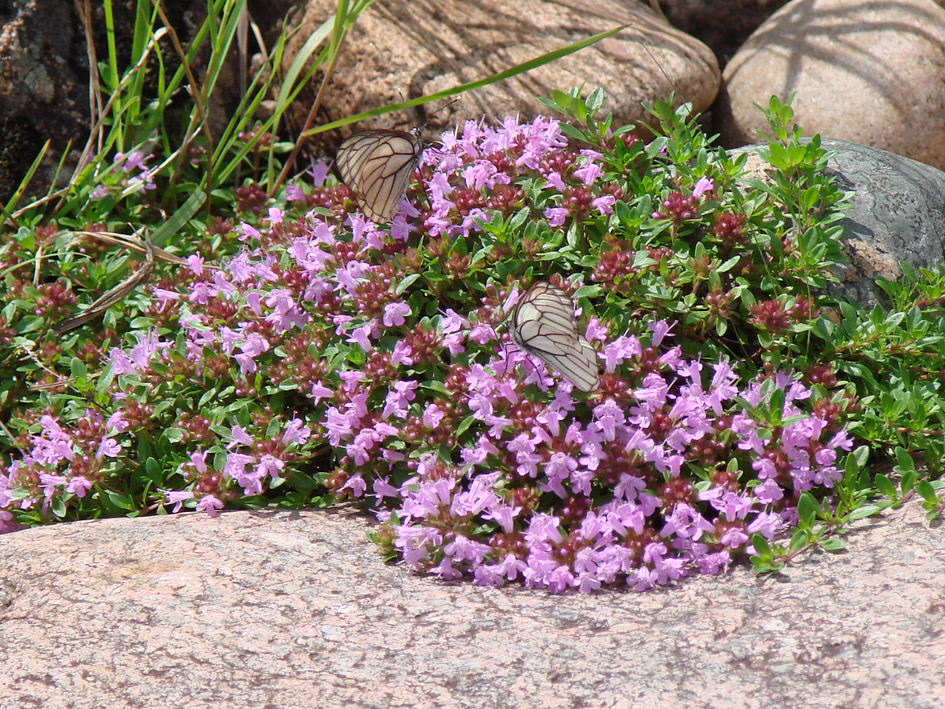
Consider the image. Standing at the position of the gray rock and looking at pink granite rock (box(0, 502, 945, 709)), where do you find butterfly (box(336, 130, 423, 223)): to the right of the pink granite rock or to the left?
right

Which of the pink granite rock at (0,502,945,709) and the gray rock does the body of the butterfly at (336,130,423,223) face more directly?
the gray rock

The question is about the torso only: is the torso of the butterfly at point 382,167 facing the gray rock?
yes

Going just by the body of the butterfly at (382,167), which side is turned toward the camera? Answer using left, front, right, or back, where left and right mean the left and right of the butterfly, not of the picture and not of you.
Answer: right

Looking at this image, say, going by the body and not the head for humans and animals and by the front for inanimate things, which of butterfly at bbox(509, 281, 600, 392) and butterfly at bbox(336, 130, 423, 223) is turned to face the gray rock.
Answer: butterfly at bbox(336, 130, 423, 223)

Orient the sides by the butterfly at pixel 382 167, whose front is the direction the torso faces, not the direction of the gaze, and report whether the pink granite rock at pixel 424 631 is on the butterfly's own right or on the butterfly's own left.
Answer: on the butterfly's own right

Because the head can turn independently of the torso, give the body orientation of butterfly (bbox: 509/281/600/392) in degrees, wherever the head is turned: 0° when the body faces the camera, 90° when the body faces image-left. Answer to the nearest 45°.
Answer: approximately 90°

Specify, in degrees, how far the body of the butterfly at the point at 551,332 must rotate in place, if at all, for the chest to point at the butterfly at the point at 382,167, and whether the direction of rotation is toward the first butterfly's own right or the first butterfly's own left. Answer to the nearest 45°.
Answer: approximately 45° to the first butterfly's own right

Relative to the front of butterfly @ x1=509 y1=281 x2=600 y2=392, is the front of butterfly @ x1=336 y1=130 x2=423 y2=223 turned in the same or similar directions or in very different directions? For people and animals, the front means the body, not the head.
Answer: very different directions

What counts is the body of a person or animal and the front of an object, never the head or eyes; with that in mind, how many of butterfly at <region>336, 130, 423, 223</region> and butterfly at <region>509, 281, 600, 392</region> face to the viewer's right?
1

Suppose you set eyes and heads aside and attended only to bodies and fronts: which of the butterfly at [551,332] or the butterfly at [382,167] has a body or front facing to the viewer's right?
the butterfly at [382,167]
